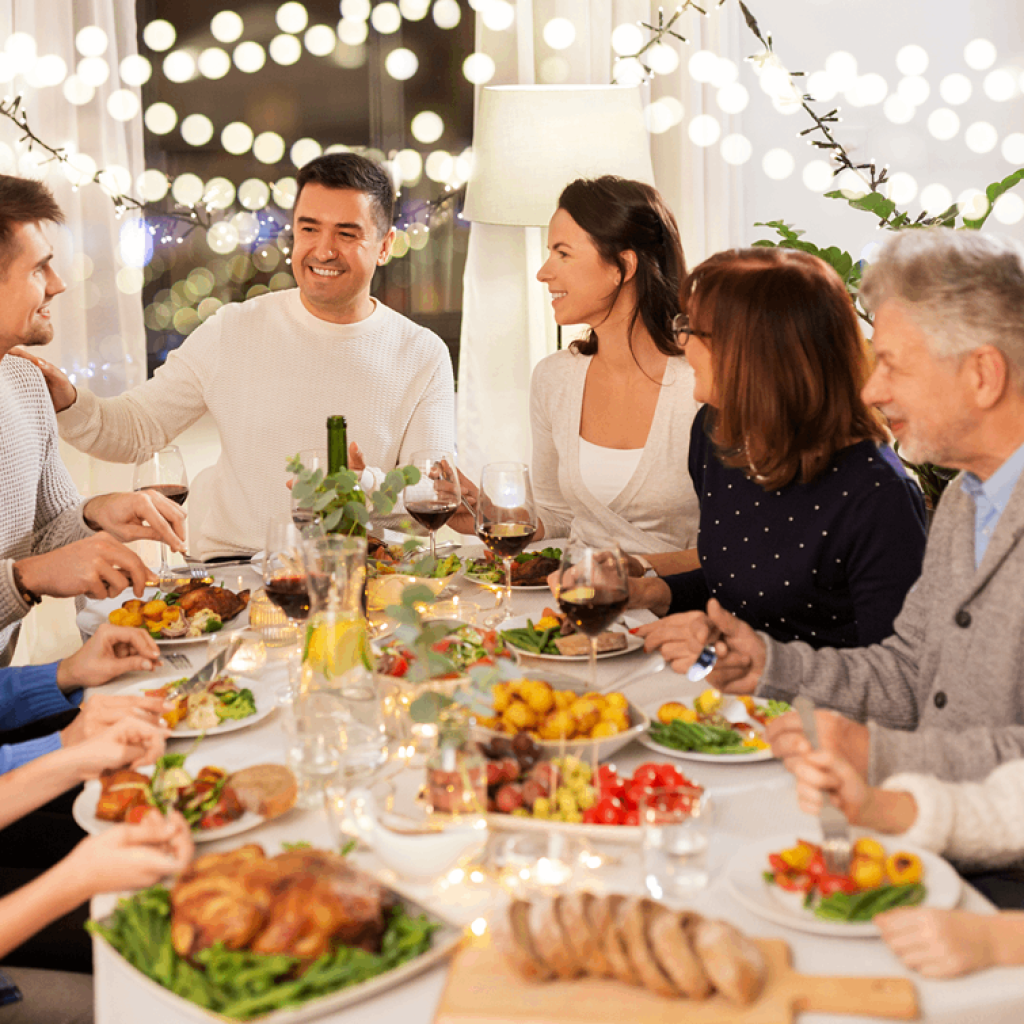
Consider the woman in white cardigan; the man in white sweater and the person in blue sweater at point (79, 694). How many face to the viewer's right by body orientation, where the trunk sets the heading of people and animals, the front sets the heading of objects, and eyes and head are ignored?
1

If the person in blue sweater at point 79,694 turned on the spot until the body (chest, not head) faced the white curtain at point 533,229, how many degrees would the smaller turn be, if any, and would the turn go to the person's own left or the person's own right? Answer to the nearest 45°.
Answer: approximately 45° to the person's own left

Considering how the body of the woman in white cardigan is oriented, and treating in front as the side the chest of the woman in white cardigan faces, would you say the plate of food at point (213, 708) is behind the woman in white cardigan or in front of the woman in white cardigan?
in front

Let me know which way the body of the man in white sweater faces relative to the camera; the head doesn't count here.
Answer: toward the camera

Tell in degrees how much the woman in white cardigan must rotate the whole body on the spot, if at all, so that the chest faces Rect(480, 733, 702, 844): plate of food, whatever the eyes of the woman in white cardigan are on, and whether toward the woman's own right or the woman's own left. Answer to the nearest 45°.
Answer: approximately 45° to the woman's own left

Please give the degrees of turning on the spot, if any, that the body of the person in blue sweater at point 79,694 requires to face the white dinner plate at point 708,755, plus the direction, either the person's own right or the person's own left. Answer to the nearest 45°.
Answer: approximately 45° to the person's own right

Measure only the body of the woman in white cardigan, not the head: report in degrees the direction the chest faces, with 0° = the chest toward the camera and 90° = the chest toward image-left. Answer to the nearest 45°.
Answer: approximately 45°

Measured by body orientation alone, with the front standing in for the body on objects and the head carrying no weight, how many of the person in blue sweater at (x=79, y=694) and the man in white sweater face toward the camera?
1

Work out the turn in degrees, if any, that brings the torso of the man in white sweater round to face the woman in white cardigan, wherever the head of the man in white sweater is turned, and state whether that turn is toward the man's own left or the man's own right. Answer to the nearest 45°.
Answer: approximately 45° to the man's own left

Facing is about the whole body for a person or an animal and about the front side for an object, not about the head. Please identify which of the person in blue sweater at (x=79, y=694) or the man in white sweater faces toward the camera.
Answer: the man in white sweater

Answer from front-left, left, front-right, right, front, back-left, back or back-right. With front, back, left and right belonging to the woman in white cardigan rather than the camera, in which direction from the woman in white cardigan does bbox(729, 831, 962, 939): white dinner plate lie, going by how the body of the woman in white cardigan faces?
front-left

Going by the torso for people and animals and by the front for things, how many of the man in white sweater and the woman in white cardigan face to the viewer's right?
0

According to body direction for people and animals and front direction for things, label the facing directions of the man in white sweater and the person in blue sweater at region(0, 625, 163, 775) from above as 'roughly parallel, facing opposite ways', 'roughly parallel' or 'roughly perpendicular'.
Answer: roughly perpendicular

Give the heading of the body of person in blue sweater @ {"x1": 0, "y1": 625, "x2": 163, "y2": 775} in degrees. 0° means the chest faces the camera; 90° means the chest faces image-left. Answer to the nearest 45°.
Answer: approximately 270°

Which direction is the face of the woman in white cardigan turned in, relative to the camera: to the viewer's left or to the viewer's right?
to the viewer's left

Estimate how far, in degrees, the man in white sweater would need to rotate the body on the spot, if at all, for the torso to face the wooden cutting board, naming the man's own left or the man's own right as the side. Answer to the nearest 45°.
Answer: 0° — they already face it
